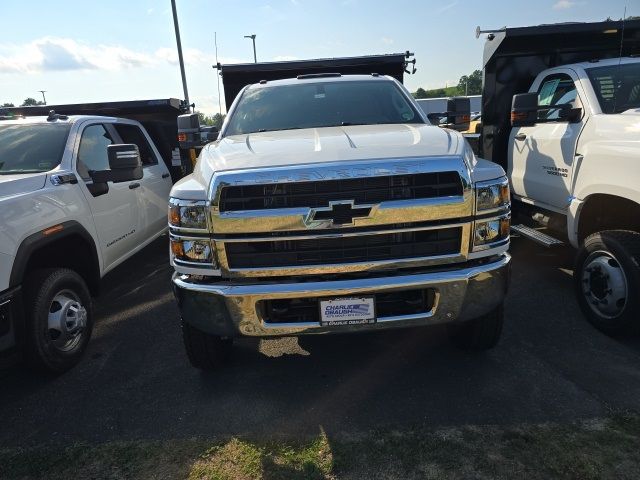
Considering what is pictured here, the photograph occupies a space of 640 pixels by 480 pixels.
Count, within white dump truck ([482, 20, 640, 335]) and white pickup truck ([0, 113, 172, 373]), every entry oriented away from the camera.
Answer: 0

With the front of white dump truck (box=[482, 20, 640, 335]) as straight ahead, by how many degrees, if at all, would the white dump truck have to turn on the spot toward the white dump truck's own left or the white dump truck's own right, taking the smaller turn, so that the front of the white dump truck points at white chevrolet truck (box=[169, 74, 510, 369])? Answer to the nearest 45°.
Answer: approximately 90° to the white dump truck's own right

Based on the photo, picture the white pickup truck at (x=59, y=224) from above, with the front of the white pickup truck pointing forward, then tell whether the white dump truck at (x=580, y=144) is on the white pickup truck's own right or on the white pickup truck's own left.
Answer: on the white pickup truck's own left

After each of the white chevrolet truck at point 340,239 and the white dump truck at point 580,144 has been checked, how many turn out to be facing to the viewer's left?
0

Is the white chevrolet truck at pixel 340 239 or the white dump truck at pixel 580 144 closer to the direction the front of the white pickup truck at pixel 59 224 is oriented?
the white chevrolet truck

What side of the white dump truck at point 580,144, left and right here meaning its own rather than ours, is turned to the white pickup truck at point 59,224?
right

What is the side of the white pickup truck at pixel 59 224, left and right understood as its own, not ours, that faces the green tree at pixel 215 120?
back

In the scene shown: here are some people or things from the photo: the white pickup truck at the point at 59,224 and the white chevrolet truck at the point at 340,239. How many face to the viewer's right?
0

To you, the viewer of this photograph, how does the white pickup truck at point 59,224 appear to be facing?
facing the viewer and to the left of the viewer
